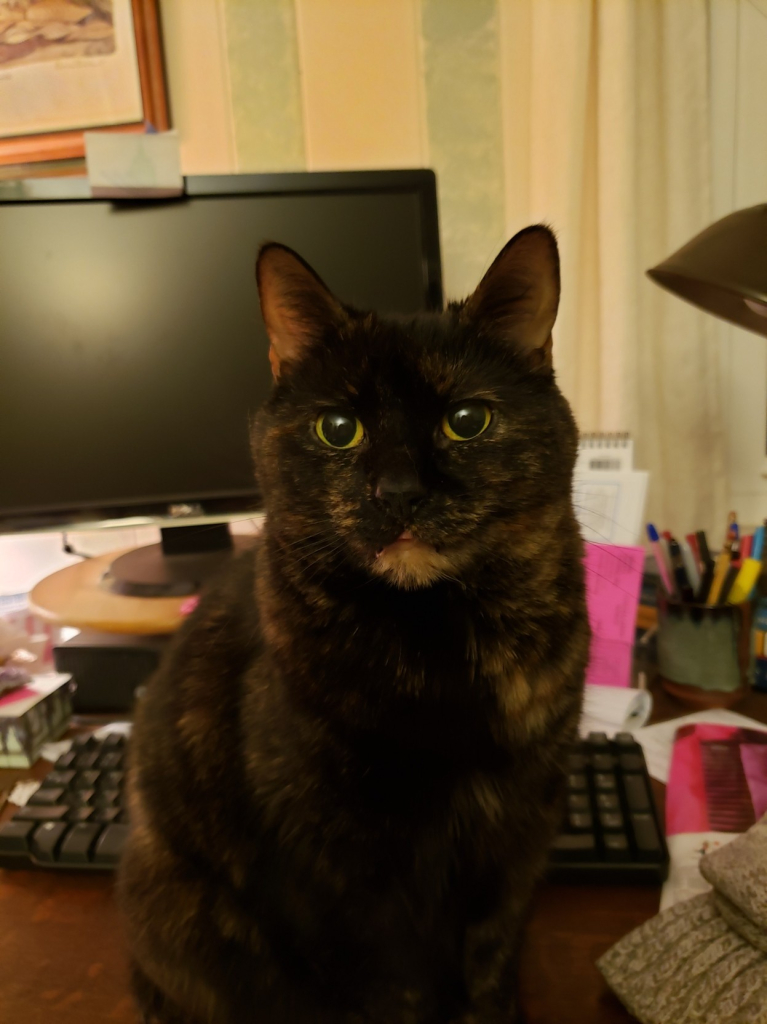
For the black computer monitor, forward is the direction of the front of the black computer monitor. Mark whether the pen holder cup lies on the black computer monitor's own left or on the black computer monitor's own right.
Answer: on the black computer monitor's own left

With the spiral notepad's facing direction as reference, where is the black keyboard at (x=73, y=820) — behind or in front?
in front

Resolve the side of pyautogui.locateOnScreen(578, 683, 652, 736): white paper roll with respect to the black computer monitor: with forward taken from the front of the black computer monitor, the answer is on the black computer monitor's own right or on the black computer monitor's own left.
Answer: on the black computer monitor's own left

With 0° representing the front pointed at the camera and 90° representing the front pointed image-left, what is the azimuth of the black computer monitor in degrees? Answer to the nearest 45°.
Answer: approximately 0°

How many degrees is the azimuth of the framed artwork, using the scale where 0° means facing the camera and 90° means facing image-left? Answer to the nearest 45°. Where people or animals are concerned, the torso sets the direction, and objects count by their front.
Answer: approximately 0°

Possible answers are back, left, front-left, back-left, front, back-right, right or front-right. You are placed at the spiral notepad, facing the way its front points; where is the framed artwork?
right
